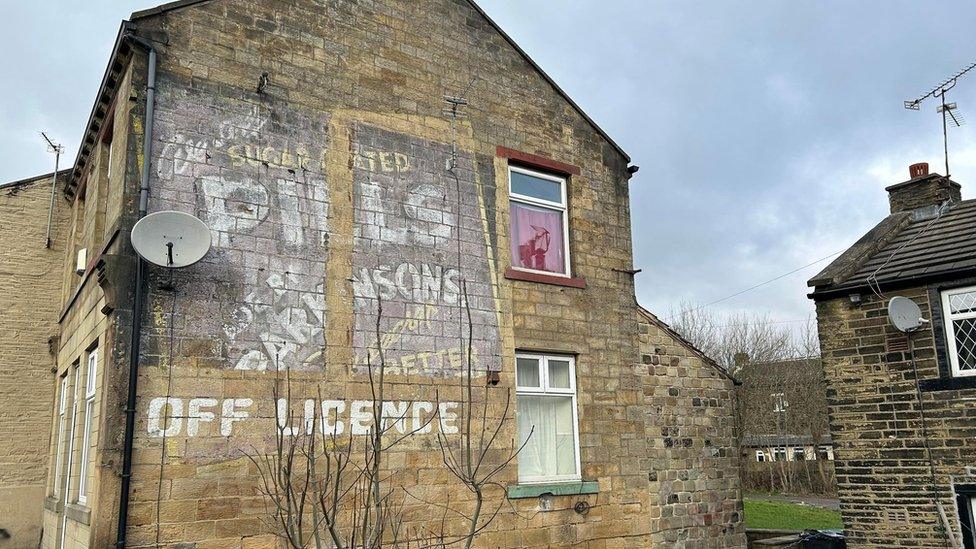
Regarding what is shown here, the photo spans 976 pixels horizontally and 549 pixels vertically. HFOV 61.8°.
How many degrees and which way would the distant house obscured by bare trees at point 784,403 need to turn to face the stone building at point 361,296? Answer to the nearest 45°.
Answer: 0° — it already faces it

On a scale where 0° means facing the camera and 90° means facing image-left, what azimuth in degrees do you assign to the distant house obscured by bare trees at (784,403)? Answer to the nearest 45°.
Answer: approximately 0°

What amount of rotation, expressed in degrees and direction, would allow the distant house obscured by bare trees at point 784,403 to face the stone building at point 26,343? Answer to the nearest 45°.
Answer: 0° — it already faces it

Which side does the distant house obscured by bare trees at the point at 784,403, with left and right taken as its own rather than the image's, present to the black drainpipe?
front

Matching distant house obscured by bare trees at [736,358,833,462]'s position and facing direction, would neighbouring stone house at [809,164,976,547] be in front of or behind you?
in front

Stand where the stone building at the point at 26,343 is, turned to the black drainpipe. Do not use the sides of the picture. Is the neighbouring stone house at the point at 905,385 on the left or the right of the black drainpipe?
left
